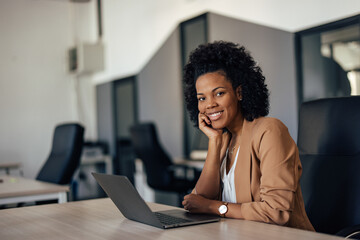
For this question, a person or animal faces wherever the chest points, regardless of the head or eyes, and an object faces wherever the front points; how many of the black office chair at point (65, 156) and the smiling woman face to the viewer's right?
0

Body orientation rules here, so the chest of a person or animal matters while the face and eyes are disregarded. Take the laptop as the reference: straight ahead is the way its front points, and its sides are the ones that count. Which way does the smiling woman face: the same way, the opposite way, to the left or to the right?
the opposite way

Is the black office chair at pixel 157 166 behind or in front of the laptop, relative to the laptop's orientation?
in front

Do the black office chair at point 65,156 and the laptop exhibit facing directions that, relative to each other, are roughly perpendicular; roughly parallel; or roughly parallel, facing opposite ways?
roughly parallel, facing opposite ways

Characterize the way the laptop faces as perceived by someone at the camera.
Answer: facing away from the viewer and to the right of the viewer

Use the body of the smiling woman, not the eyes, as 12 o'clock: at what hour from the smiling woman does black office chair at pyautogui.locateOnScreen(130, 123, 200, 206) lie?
The black office chair is roughly at 4 o'clock from the smiling woman.

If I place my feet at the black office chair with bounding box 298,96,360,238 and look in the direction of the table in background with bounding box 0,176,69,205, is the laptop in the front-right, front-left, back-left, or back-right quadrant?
front-left

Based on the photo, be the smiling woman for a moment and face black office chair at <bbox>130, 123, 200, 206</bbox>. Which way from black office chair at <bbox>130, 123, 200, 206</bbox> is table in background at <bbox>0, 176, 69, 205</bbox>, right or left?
left

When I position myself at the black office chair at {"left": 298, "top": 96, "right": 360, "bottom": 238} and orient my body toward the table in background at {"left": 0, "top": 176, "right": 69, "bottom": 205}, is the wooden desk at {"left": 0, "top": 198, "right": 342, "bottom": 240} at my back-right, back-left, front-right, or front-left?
front-left

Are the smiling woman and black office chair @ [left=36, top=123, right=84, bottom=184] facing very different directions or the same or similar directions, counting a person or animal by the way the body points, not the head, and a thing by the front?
same or similar directions

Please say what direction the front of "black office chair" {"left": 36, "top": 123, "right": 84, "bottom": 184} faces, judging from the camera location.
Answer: facing the viewer and to the left of the viewer

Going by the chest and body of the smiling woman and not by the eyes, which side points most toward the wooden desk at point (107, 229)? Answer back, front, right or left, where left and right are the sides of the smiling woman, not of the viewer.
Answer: front
